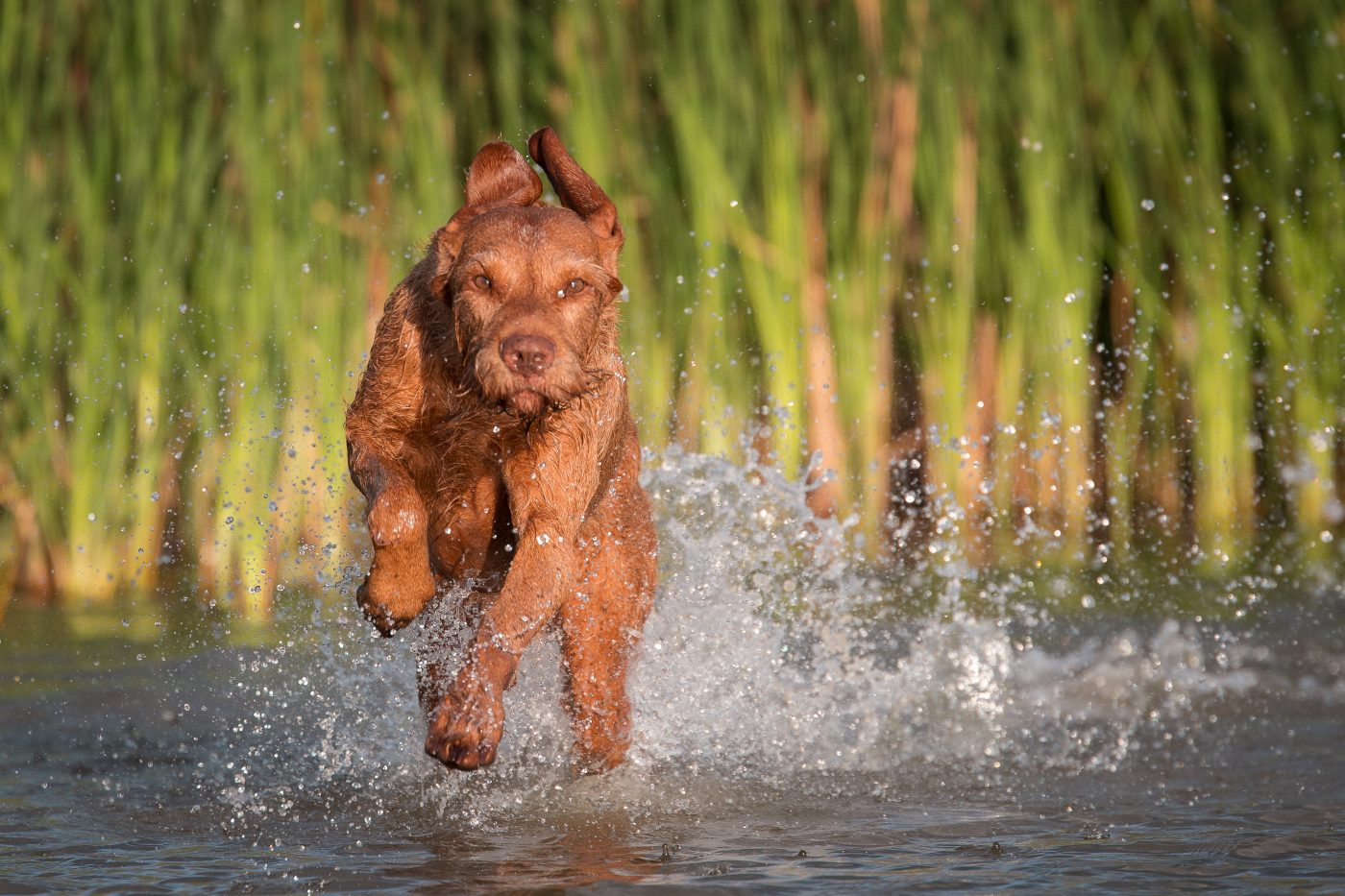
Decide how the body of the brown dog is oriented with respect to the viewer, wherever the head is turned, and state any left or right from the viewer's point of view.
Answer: facing the viewer
